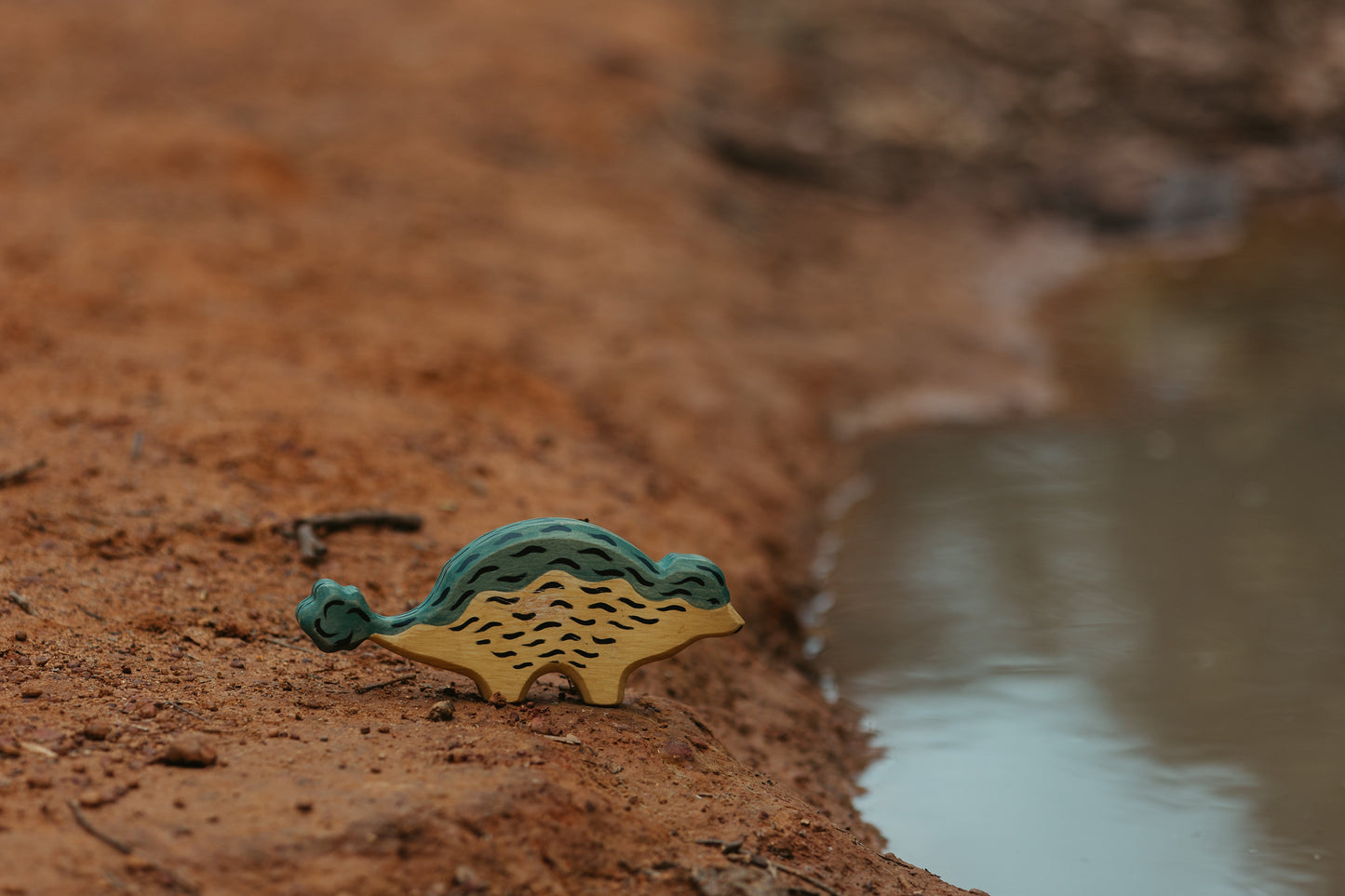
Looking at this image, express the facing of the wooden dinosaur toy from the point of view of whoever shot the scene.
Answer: facing to the right of the viewer

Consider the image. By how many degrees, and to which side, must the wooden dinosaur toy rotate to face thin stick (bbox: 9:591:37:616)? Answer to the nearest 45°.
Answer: approximately 135° to its left

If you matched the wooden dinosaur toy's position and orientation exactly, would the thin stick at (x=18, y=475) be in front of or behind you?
behind

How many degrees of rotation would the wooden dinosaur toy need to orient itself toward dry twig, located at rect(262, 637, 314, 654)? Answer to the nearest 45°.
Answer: approximately 135° to its left

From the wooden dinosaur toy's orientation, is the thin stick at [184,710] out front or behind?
behind
